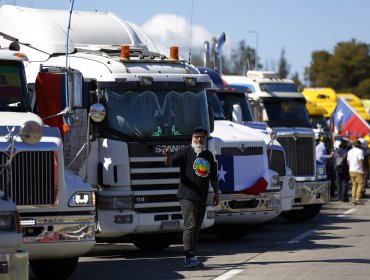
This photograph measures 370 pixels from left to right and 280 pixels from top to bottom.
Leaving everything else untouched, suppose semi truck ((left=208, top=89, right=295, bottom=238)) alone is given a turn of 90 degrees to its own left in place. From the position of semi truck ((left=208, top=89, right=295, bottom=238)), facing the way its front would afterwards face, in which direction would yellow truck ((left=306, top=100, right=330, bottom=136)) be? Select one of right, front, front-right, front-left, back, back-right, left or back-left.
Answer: front-left

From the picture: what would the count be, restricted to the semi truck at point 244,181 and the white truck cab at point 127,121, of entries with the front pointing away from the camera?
0

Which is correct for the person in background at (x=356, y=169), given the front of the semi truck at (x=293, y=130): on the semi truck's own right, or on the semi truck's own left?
on the semi truck's own left

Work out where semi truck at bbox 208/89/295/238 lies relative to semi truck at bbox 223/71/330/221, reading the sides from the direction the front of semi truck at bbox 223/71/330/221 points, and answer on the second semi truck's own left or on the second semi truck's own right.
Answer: on the second semi truck's own right

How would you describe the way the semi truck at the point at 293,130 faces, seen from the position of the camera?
facing the viewer and to the right of the viewer

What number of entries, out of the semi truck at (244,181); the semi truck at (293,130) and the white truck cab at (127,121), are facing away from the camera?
0

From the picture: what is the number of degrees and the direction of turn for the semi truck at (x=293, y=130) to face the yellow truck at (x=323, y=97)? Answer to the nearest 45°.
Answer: approximately 135° to its left
